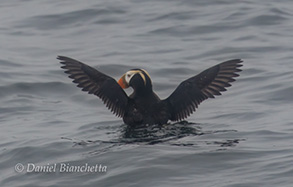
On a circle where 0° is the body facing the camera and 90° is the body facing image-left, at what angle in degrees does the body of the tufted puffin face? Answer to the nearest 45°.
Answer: approximately 135°
